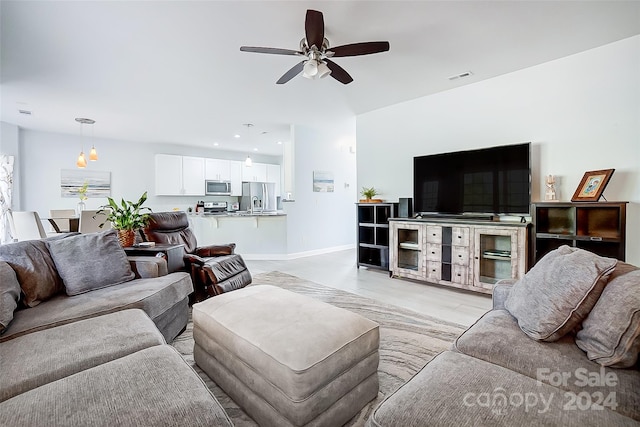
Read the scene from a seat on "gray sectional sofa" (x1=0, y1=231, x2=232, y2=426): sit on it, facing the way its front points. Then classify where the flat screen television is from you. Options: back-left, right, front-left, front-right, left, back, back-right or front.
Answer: front-left

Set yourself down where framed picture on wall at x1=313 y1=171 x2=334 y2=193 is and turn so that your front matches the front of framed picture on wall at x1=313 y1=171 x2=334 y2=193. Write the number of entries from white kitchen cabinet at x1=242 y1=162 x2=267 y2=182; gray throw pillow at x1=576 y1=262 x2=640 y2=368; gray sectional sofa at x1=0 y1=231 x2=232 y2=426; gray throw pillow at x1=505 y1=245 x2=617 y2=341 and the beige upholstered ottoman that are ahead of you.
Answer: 4

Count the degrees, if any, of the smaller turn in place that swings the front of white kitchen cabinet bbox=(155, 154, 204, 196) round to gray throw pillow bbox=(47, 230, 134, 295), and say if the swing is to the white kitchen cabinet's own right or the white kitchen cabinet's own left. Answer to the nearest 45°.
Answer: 0° — it already faces it

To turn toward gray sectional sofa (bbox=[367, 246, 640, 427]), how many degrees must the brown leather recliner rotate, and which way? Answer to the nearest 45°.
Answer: approximately 45° to its right

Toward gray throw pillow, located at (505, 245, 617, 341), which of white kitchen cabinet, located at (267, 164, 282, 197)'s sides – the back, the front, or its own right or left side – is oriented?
front

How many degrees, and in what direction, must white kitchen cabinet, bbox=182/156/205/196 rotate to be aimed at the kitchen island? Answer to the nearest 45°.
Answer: approximately 45° to its left

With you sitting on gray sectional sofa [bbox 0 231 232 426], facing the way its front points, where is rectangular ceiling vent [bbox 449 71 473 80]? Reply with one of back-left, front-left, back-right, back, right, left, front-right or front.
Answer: front-left

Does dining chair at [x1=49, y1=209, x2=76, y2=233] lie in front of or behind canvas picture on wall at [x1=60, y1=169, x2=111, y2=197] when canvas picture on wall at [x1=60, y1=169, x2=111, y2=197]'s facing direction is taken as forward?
in front

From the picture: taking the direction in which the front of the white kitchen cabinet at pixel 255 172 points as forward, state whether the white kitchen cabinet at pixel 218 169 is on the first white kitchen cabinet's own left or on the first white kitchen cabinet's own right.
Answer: on the first white kitchen cabinet's own right

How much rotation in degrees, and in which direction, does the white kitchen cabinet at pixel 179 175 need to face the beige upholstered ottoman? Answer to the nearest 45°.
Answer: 0° — it already faces it

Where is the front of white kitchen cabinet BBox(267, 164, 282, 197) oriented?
toward the camera

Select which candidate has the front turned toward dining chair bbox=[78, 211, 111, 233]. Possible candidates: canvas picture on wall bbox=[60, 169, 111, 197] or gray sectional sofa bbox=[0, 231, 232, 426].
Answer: the canvas picture on wall

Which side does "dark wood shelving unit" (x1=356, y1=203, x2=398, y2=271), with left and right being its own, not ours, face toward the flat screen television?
left

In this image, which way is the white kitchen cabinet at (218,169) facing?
toward the camera

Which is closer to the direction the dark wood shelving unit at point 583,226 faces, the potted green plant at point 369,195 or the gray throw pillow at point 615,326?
the gray throw pillow

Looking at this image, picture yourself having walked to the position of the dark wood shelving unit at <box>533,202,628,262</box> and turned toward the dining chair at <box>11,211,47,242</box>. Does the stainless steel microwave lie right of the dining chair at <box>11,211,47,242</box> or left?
right
